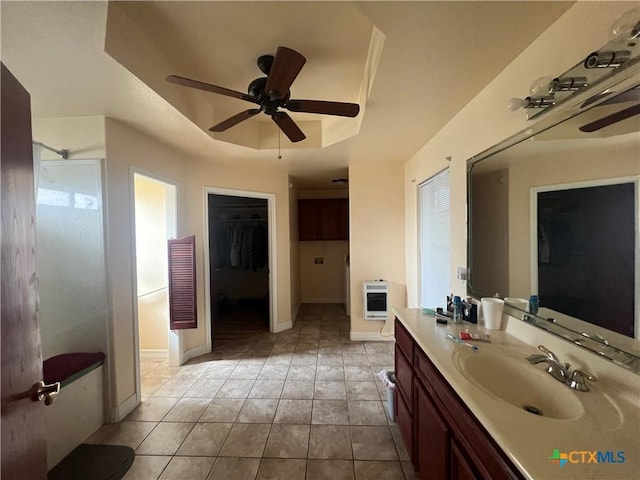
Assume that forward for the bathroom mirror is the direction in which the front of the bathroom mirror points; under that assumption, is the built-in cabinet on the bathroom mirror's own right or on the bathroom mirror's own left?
on the bathroom mirror's own right

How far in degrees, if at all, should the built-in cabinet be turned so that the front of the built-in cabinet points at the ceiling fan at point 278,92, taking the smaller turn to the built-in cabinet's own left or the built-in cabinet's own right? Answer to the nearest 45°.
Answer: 0° — it already faces it

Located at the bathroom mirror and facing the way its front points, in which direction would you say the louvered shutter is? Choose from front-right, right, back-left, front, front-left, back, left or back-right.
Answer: front-right

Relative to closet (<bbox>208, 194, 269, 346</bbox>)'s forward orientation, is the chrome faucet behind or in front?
in front

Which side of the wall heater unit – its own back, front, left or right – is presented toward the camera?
front

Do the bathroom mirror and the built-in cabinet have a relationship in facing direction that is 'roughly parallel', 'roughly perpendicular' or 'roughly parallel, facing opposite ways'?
roughly perpendicular

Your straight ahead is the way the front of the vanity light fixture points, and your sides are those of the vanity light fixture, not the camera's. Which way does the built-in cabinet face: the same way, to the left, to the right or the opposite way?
to the left

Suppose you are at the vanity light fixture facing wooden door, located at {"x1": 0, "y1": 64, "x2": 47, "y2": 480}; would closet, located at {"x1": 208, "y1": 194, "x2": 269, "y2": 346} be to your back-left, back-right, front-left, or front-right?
front-right

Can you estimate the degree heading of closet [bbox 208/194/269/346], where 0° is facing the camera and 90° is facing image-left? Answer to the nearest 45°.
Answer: approximately 315°

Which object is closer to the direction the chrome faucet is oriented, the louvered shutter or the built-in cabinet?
the louvered shutter

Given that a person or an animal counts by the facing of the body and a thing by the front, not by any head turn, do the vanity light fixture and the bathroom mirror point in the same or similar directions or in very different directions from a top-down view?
same or similar directions

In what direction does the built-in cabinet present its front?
toward the camera
